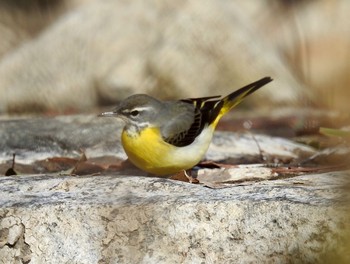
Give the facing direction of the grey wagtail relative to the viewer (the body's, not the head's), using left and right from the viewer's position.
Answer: facing to the left of the viewer
